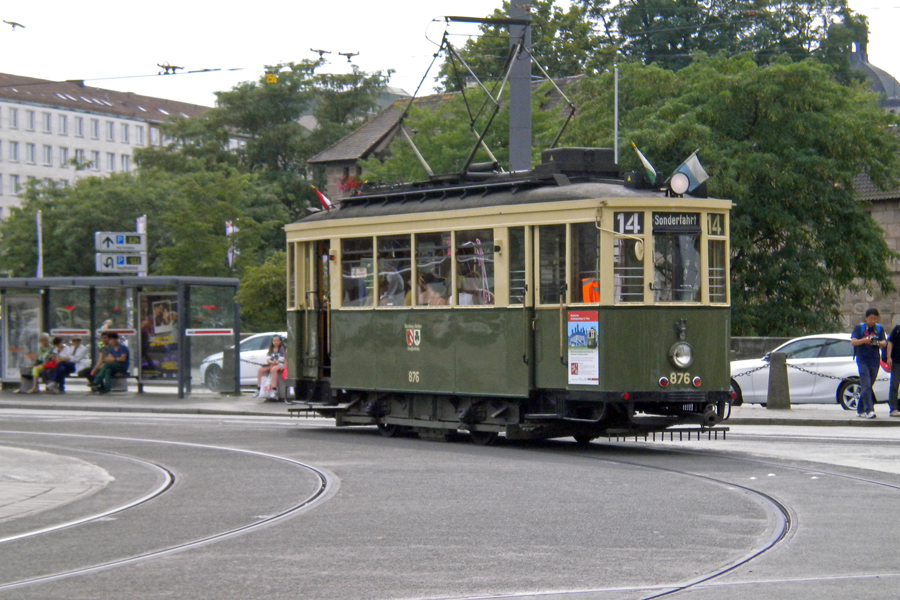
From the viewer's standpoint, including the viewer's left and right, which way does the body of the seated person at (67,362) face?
facing the viewer and to the left of the viewer

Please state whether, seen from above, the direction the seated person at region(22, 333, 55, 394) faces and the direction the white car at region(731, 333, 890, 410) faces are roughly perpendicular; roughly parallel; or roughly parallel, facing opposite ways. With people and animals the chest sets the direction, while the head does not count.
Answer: roughly perpendicular

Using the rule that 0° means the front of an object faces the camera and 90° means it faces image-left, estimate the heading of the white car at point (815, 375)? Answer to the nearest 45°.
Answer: approximately 90°

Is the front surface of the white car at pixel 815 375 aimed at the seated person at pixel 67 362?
yes

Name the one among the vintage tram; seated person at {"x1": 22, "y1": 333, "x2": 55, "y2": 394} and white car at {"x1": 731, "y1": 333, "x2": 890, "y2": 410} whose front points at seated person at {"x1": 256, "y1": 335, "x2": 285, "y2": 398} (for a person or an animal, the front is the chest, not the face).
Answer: the white car

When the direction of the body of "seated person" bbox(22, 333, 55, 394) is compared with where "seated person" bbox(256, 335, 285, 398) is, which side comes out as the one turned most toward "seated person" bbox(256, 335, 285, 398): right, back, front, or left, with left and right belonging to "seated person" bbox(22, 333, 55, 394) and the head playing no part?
left

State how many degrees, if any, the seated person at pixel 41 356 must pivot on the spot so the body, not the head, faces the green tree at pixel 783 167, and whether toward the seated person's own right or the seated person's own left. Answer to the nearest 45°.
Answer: approximately 135° to the seated person's own left

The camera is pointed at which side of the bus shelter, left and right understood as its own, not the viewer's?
front

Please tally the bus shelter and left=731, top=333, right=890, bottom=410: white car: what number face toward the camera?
1

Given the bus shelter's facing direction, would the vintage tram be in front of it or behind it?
in front

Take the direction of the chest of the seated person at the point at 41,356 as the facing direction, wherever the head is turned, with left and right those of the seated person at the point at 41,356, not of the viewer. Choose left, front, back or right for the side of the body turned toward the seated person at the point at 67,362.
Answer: left

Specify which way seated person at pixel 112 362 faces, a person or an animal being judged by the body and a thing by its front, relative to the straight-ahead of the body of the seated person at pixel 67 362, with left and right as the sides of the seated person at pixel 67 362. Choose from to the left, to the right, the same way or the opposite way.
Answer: the same way

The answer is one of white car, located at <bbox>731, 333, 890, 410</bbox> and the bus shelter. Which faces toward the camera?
the bus shelter

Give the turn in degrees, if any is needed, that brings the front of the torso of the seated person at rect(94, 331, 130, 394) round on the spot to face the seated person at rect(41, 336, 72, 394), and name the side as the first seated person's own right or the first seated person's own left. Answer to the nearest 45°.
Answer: approximately 90° to the first seated person's own right

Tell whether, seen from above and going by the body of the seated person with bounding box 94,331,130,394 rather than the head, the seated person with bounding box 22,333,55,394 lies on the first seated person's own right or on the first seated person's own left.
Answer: on the first seated person's own right
